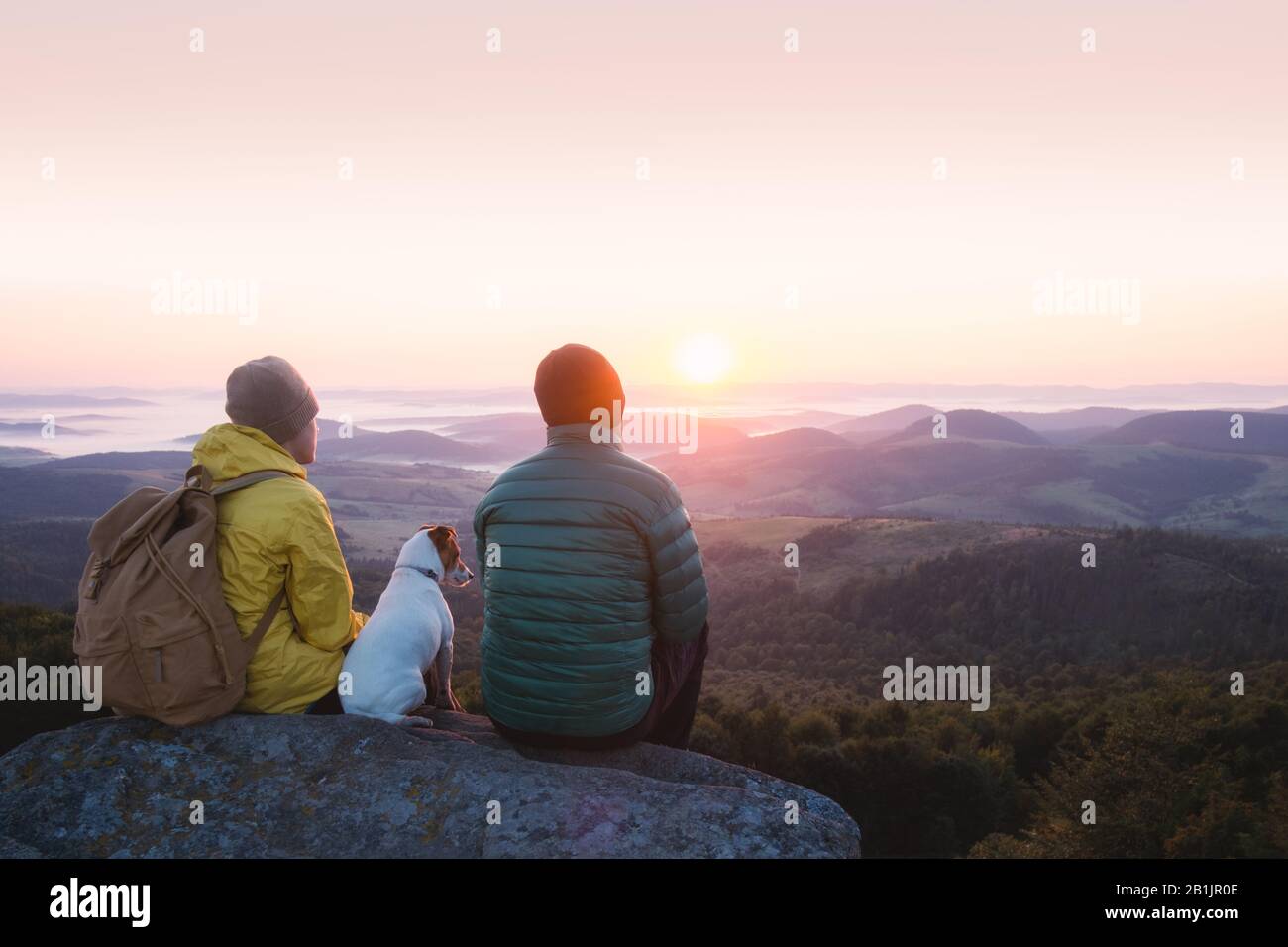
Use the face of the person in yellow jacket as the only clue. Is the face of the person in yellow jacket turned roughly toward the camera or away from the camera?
away from the camera

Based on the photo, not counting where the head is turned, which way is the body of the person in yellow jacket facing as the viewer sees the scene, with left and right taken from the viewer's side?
facing away from the viewer and to the right of the viewer

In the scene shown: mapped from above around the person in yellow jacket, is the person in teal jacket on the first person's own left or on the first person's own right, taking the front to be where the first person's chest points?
on the first person's own right

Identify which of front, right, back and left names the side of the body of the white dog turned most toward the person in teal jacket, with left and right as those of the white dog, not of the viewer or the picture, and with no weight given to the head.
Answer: right

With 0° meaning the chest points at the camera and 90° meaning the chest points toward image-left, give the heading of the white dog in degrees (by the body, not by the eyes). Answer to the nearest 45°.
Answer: approximately 225°
